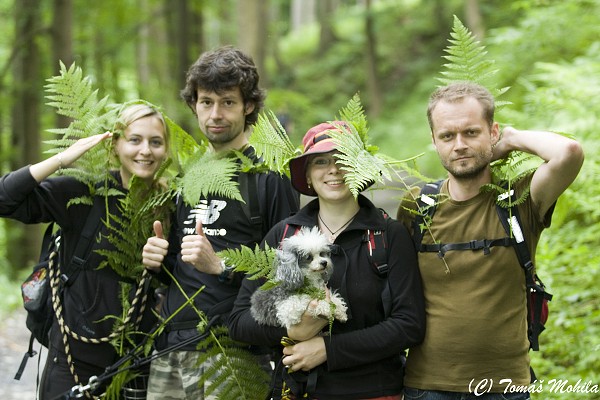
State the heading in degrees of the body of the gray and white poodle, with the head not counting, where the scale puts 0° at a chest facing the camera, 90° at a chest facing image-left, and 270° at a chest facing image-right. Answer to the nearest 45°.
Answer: approximately 315°

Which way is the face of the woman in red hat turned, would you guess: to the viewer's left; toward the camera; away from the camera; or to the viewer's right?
toward the camera

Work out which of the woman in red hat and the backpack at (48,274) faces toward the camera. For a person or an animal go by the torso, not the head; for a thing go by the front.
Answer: the woman in red hat

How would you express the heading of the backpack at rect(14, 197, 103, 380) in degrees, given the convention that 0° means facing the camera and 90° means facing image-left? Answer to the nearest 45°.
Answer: approximately 135°

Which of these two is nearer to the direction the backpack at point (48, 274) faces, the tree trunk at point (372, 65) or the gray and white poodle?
the tree trunk

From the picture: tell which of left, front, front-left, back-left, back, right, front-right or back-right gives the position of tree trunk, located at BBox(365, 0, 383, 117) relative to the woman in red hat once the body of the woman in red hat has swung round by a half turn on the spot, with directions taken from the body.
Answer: front

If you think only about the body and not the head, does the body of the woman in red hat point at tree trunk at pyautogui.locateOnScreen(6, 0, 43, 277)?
no

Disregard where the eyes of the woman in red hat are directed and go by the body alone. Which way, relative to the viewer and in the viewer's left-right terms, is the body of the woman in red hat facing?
facing the viewer

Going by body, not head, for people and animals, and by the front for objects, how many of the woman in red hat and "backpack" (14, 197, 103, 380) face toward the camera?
1

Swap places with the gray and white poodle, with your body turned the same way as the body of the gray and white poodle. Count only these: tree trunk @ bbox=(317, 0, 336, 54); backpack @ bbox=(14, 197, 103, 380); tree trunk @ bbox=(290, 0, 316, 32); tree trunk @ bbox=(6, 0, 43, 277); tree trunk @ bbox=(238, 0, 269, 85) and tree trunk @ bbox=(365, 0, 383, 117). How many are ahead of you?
0

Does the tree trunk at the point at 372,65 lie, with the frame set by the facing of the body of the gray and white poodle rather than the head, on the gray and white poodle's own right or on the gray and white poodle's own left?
on the gray and white poodle's own left

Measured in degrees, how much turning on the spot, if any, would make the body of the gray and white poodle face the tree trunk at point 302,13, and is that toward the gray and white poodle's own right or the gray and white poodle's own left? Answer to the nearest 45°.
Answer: approximately 135° to the gray and white poodle's own left

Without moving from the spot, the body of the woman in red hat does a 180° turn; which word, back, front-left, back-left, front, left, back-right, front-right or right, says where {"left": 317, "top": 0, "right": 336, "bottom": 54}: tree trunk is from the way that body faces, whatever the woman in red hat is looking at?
front

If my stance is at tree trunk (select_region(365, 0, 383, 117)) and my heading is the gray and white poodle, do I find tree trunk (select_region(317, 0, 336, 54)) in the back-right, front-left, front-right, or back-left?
back-right

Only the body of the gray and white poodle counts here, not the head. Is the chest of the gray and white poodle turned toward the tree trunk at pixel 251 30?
no
